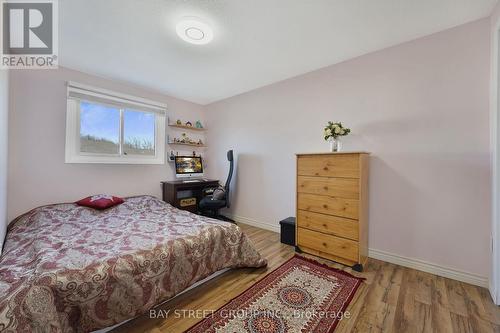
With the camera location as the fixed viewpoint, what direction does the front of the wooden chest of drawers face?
facing the viewer and to the left of the viewer

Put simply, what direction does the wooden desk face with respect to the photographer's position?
facing the viewer and to the right of the viewer

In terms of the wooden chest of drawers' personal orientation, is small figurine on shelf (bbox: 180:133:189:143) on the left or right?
on its right

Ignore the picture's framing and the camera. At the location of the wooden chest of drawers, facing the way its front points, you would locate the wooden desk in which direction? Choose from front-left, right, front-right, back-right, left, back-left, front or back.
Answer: front-right

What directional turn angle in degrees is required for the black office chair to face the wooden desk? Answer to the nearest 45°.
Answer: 0° — it already faces it

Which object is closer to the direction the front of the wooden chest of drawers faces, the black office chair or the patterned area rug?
the patterned area rug

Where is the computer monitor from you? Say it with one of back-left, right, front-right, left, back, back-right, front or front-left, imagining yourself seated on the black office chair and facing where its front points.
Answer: front-right

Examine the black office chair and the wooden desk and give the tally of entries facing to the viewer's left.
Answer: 1

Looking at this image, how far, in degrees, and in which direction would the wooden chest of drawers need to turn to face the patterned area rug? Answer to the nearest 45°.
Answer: approximately 45° to its left

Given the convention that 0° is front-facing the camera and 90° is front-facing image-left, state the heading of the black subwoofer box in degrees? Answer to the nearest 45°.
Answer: approximately 45°
